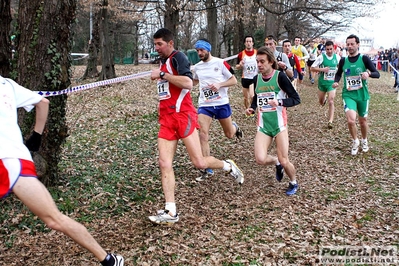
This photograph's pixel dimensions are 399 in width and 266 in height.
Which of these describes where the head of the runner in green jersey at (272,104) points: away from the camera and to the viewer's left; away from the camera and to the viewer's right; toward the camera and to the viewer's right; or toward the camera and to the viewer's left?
toward the camera and to the viewer's left

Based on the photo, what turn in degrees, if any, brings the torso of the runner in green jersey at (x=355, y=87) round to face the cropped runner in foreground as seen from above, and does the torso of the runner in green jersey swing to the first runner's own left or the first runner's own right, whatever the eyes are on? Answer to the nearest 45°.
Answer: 0° — they already face them

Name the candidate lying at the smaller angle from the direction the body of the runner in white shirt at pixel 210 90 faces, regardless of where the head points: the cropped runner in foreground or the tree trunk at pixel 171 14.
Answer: the cropped runner in foreground

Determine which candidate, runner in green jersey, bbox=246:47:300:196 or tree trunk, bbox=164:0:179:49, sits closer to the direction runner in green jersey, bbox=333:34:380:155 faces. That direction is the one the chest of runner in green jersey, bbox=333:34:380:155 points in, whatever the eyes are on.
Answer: the runner in green jersey

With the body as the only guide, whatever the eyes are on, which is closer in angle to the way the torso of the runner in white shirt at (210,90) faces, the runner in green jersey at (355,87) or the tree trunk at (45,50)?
the tree trunk

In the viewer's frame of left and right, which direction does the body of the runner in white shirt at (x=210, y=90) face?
facing the viewer and to the left of the viewer

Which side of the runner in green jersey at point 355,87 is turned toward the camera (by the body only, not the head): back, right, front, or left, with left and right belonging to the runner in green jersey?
front

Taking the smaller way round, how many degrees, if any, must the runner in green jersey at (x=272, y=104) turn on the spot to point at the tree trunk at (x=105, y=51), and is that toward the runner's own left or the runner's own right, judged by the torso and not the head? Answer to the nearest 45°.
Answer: approximately 90° to the runner's own right

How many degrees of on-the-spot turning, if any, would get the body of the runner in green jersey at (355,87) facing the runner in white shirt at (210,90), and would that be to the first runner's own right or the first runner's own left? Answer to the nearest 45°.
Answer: approximately 45° to the first runner's own right

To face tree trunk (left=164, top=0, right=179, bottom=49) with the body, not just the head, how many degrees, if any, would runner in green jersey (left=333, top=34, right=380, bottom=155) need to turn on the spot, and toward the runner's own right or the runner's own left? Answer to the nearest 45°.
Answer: approximately 135° to the runner's own right

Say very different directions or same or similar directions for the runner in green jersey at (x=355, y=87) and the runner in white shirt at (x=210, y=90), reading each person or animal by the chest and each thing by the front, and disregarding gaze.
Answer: same or similar directions

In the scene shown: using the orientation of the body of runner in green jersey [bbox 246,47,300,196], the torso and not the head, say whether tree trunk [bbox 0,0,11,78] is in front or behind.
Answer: in front

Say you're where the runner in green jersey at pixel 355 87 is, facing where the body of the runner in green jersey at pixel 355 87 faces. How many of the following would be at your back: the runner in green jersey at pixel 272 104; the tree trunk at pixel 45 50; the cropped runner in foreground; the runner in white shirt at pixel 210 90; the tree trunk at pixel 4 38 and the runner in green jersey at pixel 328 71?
1

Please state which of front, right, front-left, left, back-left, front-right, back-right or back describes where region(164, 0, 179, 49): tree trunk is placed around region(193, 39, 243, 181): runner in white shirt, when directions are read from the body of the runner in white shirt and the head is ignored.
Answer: back-right

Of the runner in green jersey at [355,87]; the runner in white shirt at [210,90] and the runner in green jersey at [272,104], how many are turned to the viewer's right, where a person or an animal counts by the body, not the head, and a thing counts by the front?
0

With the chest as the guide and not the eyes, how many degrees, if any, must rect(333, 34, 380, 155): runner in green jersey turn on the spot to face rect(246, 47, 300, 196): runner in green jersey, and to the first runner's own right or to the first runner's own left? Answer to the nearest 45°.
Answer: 0° — they already face them

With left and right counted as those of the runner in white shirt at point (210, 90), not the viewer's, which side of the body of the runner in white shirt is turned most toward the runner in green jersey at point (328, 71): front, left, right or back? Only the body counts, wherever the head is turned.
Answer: back

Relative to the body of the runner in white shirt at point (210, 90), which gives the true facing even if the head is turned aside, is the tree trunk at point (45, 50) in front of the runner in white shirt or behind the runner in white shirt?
in front
